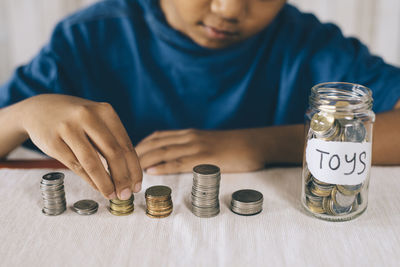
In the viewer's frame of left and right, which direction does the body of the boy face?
facing the viewer

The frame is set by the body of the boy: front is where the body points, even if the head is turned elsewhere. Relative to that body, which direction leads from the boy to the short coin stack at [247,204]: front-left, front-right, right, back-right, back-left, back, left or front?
front

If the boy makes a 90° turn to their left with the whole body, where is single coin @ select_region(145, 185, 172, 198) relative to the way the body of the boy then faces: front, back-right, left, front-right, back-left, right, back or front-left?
right

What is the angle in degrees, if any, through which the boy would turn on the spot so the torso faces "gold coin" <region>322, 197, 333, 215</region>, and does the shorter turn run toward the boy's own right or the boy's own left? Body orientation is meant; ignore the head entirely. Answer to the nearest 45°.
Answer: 0° — they already face it

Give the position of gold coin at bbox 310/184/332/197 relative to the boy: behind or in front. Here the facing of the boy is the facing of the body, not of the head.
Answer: in front

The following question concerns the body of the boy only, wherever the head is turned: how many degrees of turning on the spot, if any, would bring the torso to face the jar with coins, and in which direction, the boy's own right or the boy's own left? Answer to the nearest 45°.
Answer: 0° — they already face it

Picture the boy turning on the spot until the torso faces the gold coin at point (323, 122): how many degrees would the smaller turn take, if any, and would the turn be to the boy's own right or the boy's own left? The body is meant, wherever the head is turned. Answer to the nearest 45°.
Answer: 0° — they already face it

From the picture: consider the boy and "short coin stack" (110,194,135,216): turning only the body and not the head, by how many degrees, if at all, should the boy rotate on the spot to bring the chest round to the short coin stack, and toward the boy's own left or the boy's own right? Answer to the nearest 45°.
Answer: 0° — they already face it

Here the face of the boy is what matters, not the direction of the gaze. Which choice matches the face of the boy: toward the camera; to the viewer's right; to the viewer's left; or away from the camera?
toward the camera

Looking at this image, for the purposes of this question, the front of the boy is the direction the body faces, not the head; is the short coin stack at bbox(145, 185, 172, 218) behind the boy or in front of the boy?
in front

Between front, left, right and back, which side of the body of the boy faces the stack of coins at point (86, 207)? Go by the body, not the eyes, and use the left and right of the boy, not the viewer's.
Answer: front

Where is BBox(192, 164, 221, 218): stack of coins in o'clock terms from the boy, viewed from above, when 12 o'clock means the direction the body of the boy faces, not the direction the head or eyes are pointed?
The stack of coins is roughly at 12 o'clock from the boy.
